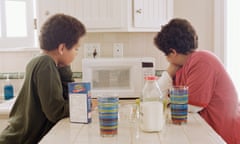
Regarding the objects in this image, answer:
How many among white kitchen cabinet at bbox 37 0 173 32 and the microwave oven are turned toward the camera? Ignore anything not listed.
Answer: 2

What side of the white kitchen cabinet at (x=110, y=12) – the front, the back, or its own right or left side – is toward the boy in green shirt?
front

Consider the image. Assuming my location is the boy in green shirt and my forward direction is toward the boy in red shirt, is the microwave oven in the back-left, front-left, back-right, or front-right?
front-left

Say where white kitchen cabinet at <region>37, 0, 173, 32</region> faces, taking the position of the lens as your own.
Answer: facing the viewer

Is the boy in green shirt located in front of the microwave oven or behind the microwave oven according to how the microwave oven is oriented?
in front

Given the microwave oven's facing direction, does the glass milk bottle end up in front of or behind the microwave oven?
in front

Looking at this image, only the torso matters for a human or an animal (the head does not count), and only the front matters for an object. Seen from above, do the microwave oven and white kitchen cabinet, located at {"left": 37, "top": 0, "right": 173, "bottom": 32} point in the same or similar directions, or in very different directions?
same or similar directions

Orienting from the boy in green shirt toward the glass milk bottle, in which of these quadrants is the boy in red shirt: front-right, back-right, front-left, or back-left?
front-left

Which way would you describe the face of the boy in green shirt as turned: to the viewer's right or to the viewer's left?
to the viewer's right

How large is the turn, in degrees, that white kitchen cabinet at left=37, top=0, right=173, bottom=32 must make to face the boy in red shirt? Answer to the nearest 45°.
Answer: approximately 45° to its left

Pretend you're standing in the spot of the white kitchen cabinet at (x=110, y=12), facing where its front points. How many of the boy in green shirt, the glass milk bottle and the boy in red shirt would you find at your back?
0

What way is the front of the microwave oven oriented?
toward the camera

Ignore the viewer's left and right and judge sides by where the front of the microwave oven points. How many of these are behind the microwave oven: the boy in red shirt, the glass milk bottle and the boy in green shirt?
0

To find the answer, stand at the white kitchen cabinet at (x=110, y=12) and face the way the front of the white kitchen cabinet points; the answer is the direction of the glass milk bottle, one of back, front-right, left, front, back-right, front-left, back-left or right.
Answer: front
